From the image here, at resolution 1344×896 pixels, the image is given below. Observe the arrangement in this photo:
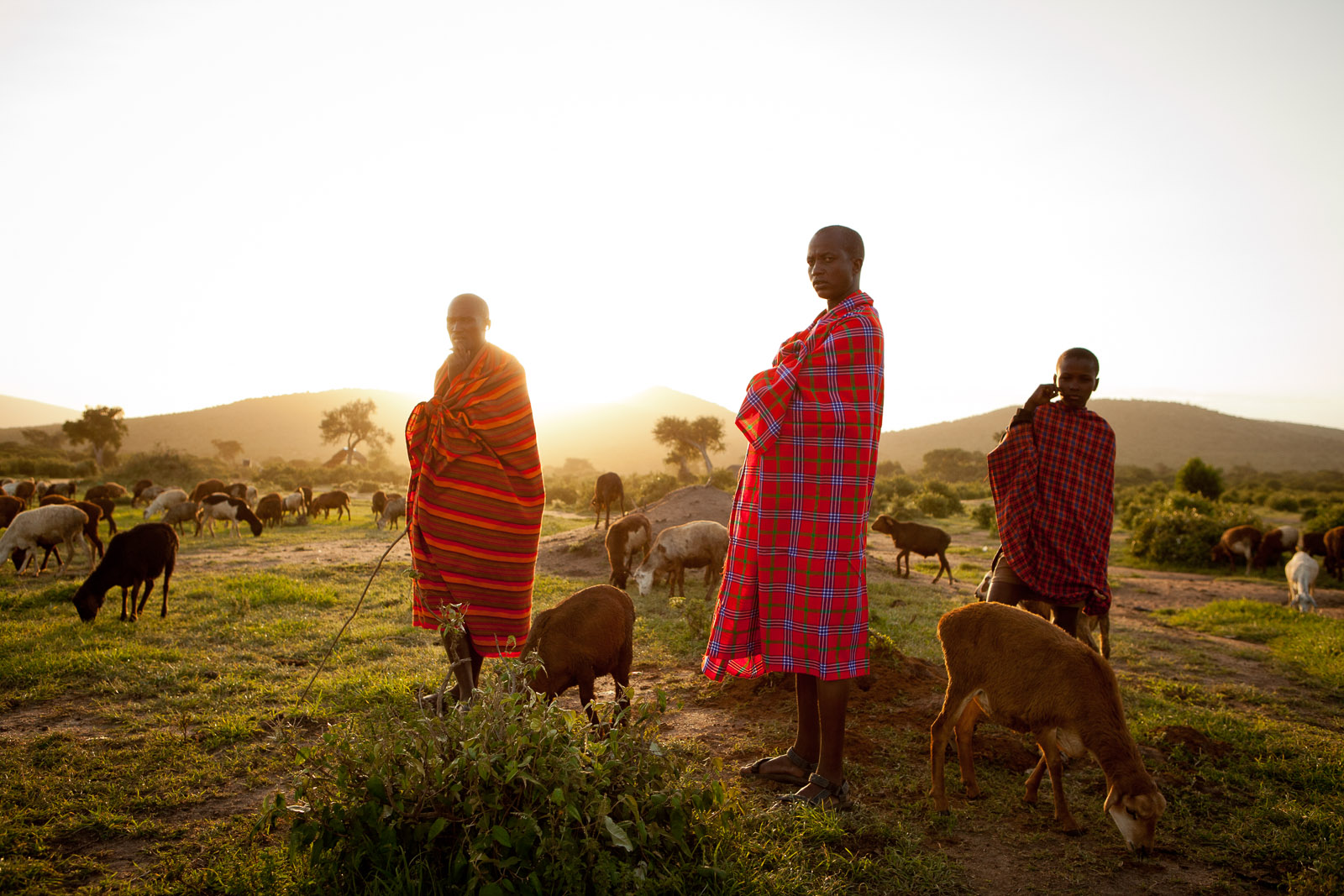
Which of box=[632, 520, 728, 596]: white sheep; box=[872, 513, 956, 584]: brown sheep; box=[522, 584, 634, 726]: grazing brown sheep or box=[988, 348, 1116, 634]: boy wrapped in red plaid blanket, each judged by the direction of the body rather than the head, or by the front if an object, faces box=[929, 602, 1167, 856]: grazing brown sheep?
the boy wrapped in red plaid blanket

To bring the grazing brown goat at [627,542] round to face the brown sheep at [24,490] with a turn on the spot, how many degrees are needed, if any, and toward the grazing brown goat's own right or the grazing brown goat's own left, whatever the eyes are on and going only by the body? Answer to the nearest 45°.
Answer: approximately 90° to the grazing brown goat's own right

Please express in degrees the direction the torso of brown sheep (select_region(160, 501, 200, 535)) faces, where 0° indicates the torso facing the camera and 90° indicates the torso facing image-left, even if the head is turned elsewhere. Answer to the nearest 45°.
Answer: approximately 90°

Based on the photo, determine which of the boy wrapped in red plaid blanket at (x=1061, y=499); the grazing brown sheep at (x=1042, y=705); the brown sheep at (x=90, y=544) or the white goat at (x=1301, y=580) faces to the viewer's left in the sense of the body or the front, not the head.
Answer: the brown sheep at (x=90, y=544)

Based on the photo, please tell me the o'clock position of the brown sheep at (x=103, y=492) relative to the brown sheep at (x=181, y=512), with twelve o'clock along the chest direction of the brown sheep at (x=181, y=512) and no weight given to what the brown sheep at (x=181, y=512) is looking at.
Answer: the brown sheep at (x=103, y=492) is roughly at 2 o'clock from the brown sheep at (x=181, y=512).

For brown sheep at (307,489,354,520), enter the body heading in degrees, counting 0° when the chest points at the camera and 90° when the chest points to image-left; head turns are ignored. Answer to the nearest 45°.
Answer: approximately 90°

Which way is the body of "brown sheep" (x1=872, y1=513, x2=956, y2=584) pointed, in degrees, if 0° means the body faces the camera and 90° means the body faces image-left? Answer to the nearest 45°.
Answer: approximately 90°

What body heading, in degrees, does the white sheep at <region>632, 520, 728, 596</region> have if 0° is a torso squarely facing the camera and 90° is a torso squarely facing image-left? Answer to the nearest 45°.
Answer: approximately 90°

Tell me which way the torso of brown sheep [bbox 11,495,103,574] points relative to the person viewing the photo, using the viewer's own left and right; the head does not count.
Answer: facing to the left of the viewer
